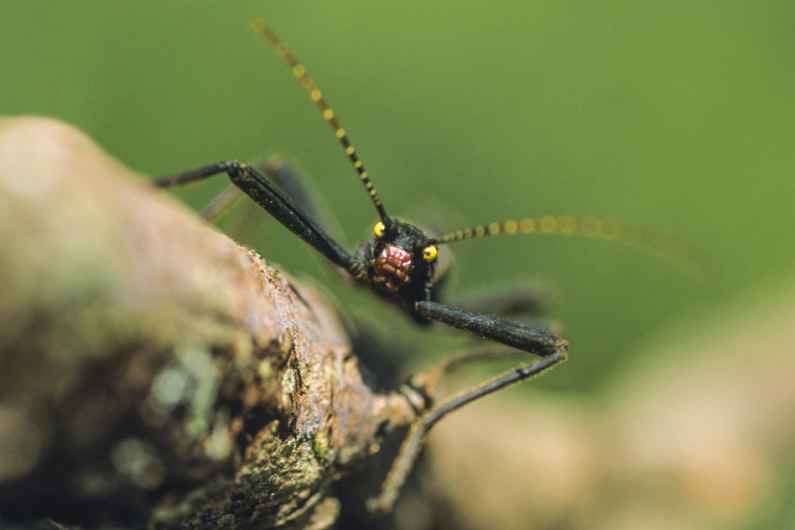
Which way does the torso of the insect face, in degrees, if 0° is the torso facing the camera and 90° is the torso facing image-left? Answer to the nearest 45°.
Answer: approximately 0°
